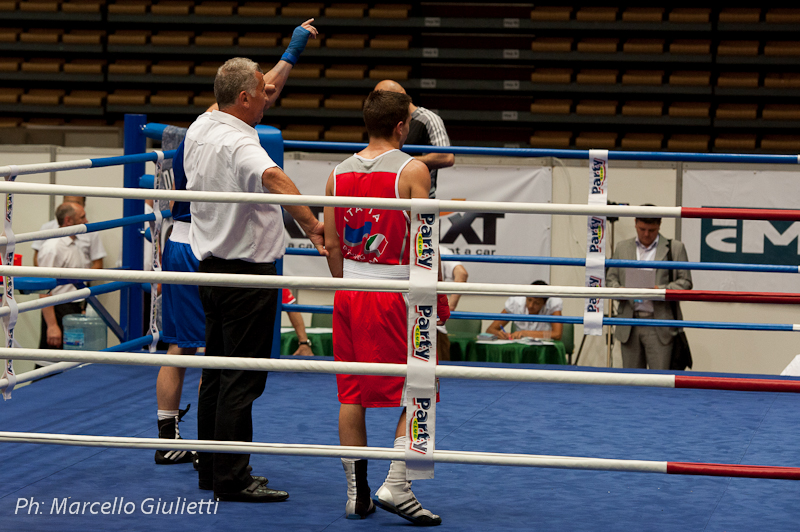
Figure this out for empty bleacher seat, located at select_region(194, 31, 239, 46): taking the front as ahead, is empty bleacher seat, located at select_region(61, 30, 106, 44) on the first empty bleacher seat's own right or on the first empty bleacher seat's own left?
on the first empty bleacher seat's own right

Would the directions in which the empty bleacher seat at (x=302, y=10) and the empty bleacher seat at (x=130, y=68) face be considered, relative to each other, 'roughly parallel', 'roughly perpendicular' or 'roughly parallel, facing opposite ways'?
roughly parallel

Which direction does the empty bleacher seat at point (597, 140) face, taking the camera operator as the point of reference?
facing the viewer

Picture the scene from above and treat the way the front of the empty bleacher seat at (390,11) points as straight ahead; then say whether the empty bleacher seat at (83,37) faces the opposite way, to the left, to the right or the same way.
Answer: the same way

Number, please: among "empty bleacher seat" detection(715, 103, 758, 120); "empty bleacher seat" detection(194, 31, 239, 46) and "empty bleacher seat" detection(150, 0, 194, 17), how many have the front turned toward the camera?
3

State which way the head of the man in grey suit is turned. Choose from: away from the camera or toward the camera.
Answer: toward the camera

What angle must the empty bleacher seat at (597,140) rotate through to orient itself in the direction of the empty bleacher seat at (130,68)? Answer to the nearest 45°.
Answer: approximately 90° to its right

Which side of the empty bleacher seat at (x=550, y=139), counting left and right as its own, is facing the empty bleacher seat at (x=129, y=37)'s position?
right

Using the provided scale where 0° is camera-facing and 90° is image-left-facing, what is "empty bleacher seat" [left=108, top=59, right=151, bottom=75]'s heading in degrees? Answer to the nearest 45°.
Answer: approximately 0°

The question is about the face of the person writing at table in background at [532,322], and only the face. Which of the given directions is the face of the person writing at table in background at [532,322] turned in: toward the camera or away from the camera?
toward the camera

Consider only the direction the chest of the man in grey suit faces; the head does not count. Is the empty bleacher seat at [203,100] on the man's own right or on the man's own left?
on the man's own right

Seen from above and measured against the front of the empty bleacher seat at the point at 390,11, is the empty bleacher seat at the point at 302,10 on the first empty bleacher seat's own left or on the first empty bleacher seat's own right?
on the first empty bleacher seat's own right

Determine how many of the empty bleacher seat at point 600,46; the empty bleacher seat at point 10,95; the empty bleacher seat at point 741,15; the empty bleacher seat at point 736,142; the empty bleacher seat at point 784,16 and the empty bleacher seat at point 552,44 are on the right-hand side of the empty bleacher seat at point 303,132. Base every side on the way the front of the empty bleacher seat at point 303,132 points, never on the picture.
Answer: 1

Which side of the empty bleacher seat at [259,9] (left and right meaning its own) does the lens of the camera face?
front

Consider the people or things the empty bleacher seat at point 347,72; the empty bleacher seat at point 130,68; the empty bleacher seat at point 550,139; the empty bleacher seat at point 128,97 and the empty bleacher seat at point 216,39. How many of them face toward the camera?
5

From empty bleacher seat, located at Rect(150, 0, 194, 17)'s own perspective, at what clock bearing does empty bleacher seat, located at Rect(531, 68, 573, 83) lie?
empty bleacher seat, located at Rect(531, 68, 573, 83) is roughly at 10 o'clock from empty bleacher seat, located at Rect(150, 0, 194, 17).

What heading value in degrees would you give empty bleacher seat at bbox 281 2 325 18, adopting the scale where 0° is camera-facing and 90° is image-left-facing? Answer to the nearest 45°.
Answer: approximately 0°

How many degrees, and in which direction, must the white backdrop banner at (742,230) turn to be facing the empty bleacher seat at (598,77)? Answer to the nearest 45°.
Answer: approximately 135° to its right
